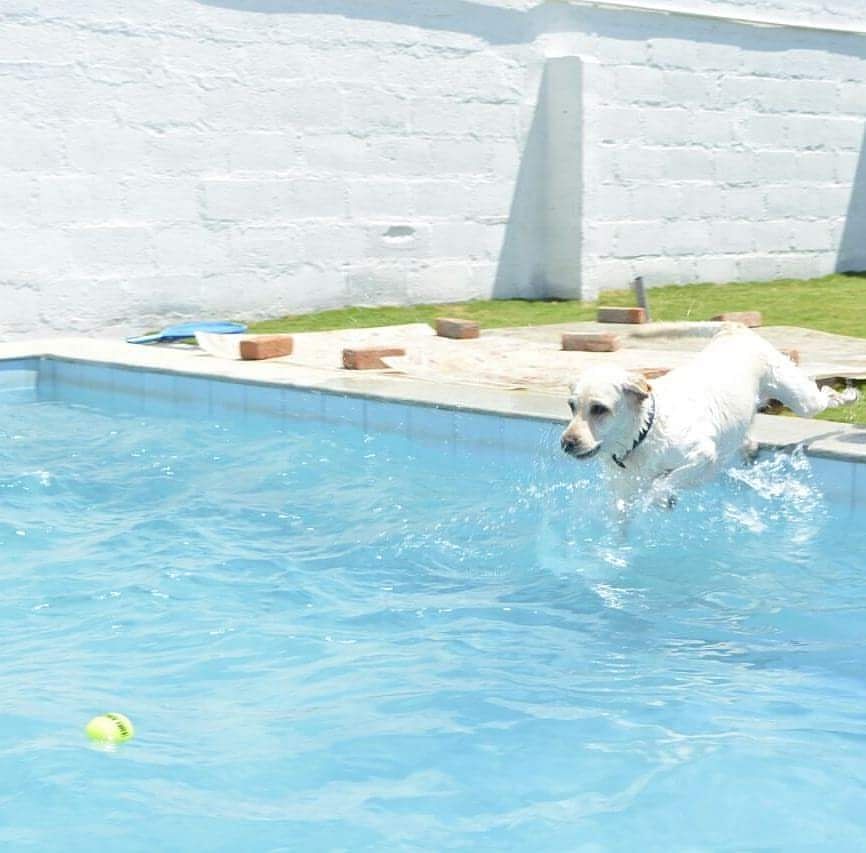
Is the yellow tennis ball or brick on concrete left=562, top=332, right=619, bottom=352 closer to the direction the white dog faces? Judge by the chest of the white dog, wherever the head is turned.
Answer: the yellow tennis ball

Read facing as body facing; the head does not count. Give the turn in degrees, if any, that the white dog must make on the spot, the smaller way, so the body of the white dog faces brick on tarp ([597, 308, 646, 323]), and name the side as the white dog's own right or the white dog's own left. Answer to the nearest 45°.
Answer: approximately 135° to the white dog's own right

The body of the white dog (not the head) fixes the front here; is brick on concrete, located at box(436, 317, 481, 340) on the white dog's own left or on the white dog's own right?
on the white dog's own right

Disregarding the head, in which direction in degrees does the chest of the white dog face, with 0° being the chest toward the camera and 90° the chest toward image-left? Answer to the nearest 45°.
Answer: approximately 45°

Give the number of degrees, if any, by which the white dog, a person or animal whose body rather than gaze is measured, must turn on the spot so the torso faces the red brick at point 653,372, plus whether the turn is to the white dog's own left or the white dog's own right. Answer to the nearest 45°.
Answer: approximately 135° to the white dog's own right

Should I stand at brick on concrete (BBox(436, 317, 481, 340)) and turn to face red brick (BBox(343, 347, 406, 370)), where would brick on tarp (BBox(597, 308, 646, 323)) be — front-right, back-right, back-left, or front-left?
back-left

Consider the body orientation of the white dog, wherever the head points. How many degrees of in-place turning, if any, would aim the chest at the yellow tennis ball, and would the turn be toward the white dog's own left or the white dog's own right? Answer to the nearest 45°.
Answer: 0° — it already faces it

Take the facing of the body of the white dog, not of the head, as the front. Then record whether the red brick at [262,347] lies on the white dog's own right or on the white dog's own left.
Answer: on the white dog's own right

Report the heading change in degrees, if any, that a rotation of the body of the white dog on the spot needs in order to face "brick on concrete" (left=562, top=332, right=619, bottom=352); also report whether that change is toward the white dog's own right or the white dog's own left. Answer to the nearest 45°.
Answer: approximately 135° to the white dog's own right
